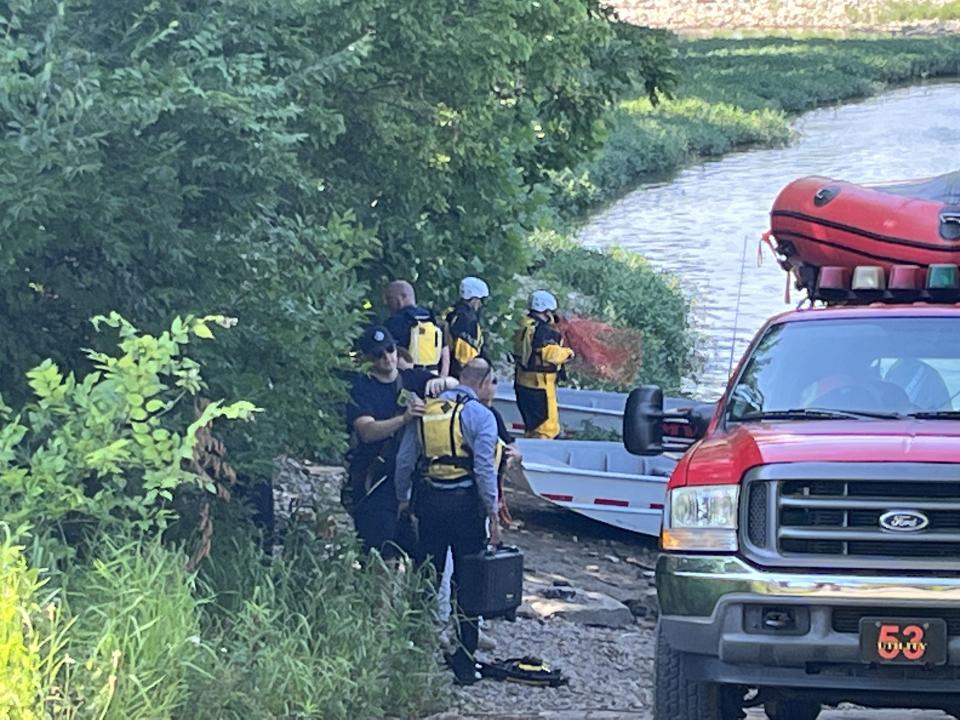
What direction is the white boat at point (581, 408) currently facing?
to the viewer's left

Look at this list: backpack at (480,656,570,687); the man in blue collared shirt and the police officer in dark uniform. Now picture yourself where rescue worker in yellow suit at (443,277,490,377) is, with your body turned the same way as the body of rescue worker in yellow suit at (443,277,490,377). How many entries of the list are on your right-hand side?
3

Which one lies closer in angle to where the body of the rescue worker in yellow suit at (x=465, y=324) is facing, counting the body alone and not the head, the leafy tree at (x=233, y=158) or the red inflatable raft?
the red inflatable raft

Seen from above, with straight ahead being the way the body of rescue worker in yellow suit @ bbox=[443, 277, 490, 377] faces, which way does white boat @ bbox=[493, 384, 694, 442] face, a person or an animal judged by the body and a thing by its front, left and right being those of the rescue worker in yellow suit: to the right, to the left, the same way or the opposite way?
the opposite way

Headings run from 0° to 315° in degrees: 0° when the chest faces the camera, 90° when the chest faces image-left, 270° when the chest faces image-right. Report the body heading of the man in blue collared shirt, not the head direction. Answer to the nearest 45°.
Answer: approximately 180°

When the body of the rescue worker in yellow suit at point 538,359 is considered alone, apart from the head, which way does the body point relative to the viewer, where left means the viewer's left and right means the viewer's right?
facing to the right of the viewer

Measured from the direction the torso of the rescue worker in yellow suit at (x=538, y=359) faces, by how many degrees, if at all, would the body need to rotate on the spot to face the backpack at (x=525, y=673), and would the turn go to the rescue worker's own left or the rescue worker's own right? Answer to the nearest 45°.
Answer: approximately 90° to the rescue worker's own right

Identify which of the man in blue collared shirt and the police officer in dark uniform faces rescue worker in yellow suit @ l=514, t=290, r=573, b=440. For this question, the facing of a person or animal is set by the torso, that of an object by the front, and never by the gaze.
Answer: the man in blue collared shirt

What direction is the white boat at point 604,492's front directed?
to the viewer's left

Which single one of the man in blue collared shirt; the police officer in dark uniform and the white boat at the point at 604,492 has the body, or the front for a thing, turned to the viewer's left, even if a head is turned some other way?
the white boat

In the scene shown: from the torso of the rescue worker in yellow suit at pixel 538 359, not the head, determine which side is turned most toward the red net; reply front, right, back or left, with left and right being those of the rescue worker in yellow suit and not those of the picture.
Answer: front

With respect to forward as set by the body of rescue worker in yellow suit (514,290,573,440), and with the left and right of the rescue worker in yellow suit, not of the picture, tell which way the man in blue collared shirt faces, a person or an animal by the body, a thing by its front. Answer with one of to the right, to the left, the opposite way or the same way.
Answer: to the left

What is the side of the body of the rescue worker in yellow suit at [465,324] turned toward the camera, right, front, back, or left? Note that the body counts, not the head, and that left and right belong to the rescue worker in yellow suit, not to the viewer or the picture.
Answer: right
